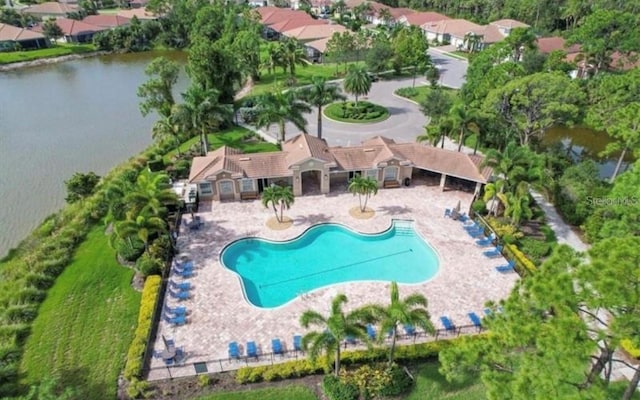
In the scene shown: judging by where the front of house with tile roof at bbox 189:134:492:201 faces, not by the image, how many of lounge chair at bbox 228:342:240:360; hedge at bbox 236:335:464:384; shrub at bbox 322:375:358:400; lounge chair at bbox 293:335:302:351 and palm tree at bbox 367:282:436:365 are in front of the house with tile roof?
5

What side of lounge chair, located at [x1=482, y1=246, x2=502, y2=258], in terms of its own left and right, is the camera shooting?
left

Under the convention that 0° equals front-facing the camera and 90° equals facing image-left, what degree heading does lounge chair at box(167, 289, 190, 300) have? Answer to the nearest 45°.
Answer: approximately 270°

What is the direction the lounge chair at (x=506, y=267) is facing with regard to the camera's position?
facing to the left of the viewer

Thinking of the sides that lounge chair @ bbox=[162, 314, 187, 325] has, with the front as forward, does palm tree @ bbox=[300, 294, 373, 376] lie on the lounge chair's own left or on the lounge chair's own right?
on the lounge chair's own right

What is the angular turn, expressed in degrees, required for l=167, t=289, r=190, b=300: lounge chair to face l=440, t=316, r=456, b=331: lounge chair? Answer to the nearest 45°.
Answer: approximately 45° to its right

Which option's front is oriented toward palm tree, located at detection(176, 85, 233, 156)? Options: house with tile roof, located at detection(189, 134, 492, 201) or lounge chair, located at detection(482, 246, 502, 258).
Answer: the lounge chair

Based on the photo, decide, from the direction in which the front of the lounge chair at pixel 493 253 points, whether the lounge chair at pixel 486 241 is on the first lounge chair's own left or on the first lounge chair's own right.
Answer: on the first lounge chair's own right

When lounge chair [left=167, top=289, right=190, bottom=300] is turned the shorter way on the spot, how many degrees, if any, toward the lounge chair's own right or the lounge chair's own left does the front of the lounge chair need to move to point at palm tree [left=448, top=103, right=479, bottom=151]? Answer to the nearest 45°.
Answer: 0° — it already faces it

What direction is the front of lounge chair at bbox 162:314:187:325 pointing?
to the viewer's right

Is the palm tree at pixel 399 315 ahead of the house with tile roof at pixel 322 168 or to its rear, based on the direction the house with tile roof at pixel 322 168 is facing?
ahead

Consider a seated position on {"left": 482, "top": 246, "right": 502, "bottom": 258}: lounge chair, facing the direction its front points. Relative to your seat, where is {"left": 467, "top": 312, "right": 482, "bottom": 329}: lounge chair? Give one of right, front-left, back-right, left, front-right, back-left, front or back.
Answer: left
